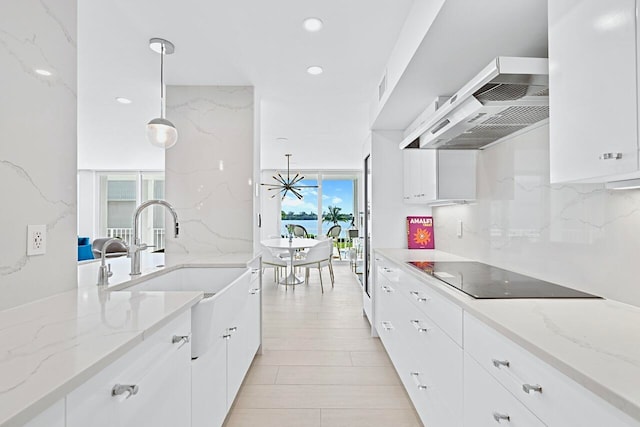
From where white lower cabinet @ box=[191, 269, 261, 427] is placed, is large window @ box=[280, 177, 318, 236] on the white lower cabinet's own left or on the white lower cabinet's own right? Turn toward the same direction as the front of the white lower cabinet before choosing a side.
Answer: on the white lower cabinet's own left

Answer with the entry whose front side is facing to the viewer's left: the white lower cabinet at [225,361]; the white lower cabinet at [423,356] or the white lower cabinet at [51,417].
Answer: the white lower cabinet at [423,356]

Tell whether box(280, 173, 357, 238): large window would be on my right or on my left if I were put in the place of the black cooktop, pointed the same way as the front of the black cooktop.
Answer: on my right

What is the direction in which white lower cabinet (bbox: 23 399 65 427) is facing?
to the viewer's right

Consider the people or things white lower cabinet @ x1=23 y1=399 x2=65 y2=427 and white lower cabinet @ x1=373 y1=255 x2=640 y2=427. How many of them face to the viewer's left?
1

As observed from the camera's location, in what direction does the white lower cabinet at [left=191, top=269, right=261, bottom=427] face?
facing to the right of the viewer

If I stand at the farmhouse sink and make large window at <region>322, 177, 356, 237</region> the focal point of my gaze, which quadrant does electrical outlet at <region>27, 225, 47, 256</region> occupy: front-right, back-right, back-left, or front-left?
back-left

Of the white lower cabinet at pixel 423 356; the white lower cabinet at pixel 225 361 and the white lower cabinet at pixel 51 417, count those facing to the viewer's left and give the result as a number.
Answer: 1

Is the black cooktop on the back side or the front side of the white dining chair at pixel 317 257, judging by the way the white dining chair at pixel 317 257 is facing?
on the back side

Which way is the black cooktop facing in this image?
to the viewer's left

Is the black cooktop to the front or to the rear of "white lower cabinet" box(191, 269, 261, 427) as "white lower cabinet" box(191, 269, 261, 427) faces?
to the front

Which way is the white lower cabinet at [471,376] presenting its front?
to the viewer's left

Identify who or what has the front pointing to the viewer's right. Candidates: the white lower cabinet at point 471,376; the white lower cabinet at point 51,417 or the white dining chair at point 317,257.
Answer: the white lower cabinet at point 51,417
